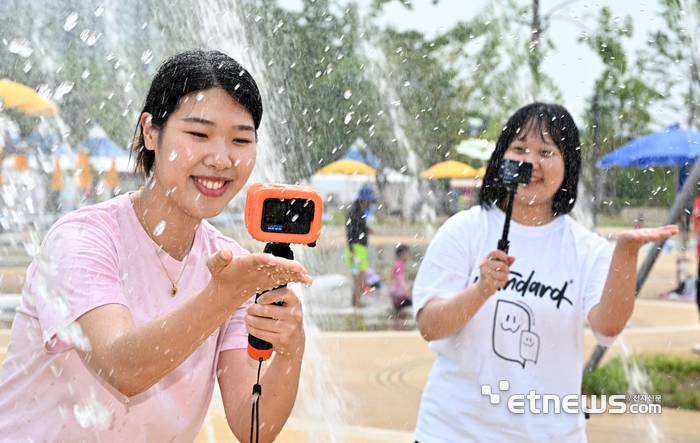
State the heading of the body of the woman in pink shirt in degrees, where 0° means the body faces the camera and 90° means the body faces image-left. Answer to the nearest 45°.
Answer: approximately 315°

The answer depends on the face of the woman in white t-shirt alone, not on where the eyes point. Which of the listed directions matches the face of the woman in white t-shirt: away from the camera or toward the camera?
toward the camera

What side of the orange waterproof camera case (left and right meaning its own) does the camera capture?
front

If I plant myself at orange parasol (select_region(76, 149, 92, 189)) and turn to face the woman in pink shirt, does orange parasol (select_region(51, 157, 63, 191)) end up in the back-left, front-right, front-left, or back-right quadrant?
back-right

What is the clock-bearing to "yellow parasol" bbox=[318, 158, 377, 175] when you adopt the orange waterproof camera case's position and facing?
The yellow parasol is roughly at 6 o'clock from the orange waterproof camera case.

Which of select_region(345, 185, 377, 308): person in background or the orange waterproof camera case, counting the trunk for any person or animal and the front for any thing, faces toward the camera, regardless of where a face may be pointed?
the orange waterproof camera case

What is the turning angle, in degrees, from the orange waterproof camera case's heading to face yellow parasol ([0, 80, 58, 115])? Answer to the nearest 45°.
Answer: approximately 180°

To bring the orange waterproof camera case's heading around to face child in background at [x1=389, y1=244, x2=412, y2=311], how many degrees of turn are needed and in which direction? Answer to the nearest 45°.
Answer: approximately 180°

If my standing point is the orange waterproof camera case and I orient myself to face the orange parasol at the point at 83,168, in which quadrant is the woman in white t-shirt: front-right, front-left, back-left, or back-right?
front-right

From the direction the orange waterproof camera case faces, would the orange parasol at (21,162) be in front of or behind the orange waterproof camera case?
behind
